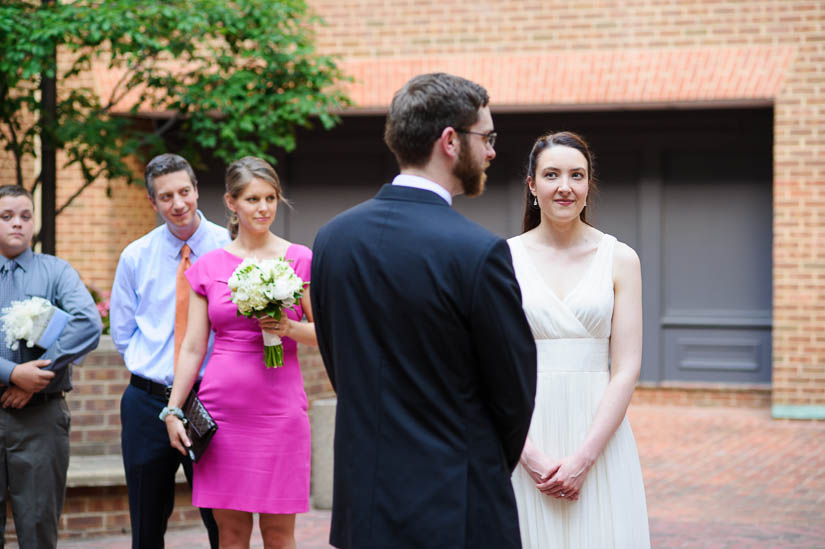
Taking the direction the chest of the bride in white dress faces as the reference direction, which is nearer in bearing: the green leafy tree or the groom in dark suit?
the groom in dark suit

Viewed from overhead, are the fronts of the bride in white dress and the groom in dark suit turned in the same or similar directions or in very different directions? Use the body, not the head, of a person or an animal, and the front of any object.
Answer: very different directions

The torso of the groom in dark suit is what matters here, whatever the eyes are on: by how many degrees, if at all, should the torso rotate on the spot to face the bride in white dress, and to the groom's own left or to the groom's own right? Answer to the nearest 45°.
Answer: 0° — they already face them

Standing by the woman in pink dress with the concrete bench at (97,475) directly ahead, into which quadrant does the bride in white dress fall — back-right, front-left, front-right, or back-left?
back-right

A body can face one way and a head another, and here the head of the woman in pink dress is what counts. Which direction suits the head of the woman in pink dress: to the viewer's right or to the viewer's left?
to the viewer's right

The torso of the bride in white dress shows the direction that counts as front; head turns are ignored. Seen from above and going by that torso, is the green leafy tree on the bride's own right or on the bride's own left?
on the bride's own right

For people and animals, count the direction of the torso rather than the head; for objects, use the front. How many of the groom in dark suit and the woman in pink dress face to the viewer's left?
0

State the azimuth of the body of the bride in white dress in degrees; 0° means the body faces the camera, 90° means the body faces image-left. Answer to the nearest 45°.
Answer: approximately 45°

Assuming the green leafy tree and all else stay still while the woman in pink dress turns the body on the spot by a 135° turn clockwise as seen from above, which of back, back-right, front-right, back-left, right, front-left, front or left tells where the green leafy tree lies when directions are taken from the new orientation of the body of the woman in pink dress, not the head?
right

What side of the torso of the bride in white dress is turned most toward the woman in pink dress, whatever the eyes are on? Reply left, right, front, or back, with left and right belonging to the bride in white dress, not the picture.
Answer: right

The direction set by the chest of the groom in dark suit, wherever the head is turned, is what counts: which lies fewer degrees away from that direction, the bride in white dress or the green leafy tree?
the bride in white dress
